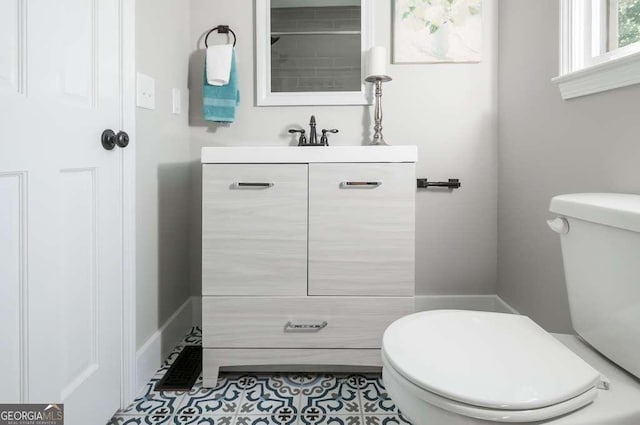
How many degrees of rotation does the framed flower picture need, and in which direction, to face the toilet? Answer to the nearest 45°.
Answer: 0° — it already faces it

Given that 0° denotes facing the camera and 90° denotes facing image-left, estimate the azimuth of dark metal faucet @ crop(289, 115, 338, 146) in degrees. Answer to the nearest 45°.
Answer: approximately 0°

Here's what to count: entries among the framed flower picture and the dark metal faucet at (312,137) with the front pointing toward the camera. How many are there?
2

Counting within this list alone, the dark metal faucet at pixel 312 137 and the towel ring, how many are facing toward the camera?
2

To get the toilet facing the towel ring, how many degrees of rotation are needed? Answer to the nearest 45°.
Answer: approximately 90° to its right

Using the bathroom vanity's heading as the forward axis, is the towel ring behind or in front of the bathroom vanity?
behind
